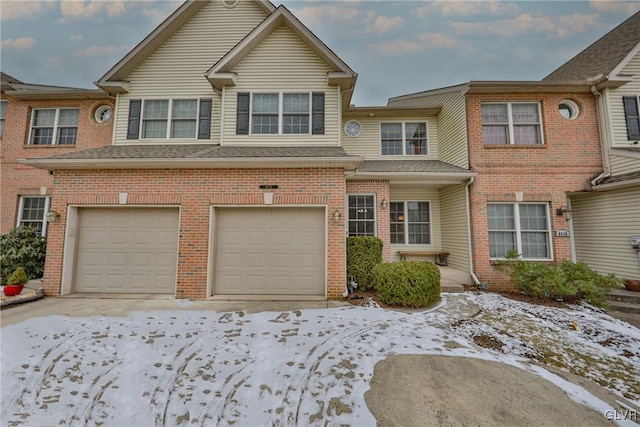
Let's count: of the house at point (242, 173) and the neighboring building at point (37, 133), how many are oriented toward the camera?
2

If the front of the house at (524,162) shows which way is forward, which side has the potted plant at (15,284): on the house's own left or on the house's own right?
on the house's own right

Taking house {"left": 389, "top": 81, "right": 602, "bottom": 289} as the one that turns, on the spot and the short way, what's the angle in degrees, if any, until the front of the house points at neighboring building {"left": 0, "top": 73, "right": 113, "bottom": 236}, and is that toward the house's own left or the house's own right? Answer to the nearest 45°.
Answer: approximately 45° to the house's own right

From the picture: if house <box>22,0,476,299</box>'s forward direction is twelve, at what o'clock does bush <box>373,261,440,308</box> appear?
The bush is roughly at 10 o'clock from the house.

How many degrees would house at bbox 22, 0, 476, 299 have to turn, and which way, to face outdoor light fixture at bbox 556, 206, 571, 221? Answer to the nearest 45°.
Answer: approximately 90° to its left

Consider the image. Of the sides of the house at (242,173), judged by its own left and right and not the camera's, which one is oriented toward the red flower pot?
right

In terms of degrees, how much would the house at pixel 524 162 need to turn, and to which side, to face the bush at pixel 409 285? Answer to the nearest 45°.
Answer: approximately 45° to its right
